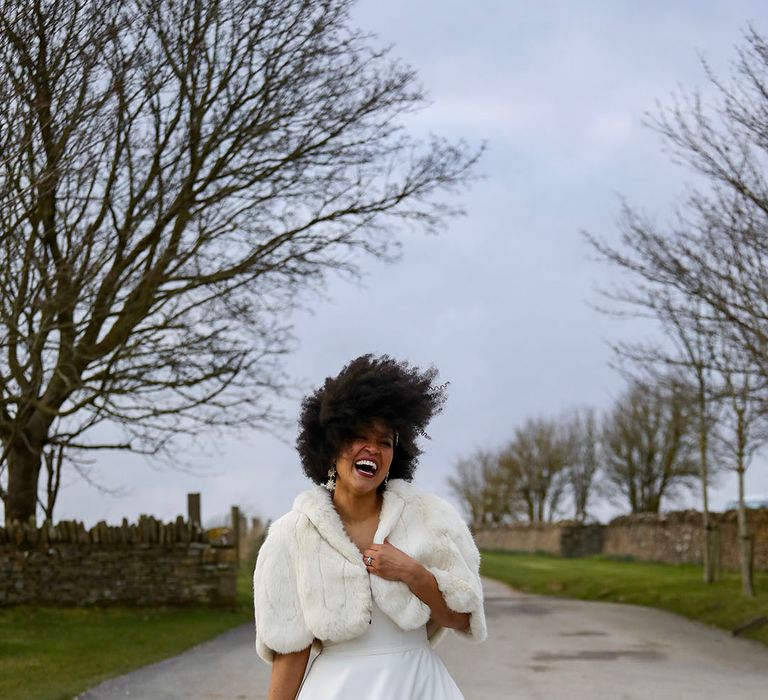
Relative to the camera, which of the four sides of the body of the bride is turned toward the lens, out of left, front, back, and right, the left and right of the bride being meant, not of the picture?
front

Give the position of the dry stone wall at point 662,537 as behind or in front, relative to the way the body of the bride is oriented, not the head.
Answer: behind

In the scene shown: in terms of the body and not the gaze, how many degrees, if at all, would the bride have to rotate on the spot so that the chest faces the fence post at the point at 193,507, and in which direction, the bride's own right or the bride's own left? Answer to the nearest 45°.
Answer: approximately 180°
